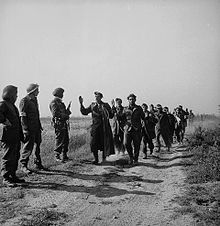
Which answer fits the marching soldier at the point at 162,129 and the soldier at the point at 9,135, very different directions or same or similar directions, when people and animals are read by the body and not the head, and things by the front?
very different directions

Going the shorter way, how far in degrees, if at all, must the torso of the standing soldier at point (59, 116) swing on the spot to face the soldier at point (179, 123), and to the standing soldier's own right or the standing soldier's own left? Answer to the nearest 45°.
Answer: approximately 45° to the standing soldier's own left

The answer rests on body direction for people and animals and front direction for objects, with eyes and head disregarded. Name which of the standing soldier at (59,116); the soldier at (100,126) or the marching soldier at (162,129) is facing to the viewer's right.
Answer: the standing soldier

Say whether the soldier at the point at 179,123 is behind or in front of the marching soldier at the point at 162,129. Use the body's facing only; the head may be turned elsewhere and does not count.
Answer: behind

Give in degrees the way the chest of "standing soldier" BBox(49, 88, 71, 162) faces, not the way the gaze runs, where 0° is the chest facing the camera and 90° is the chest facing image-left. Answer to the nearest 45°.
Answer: approximately 270°

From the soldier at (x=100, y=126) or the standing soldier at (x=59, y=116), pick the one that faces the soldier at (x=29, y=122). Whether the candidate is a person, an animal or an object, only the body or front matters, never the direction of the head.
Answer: the soldier at (x=100, y=126)

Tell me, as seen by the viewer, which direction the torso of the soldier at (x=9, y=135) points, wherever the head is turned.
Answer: to the viewer's right

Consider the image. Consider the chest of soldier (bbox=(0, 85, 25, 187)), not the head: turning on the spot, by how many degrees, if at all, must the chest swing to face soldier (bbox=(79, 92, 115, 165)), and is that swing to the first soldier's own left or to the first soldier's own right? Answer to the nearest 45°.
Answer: approximately 45° to the first soldier's own left

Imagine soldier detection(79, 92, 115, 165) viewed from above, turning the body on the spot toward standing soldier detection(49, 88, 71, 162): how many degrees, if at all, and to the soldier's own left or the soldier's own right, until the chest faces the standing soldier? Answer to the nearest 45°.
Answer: approximately 45° to the soldier's own right
